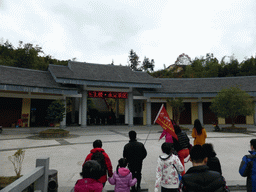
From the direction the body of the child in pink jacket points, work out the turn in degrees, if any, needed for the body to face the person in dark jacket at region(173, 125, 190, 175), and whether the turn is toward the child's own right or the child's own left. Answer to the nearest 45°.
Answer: approximately 45° to the child's own right

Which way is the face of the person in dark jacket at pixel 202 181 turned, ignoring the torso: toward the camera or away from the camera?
away from the camera

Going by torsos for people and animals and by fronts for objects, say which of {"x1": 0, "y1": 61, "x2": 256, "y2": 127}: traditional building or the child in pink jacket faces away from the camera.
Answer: the child in pink jacket

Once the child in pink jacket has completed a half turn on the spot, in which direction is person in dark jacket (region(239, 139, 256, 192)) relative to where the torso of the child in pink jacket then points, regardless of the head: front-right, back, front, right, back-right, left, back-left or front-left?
left

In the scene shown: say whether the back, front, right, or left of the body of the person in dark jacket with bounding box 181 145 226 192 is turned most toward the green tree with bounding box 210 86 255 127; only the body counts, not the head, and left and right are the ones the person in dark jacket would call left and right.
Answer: front

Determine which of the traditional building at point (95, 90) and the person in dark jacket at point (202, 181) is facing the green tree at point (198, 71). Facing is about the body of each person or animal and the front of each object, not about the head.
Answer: the person in dark jacket

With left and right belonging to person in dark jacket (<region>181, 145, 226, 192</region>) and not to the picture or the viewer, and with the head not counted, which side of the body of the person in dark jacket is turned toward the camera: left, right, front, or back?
back

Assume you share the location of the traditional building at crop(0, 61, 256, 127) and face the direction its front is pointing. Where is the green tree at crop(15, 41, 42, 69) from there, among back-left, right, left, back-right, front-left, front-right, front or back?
back-right

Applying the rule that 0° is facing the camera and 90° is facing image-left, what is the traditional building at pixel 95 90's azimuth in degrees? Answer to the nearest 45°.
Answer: approximately 0°

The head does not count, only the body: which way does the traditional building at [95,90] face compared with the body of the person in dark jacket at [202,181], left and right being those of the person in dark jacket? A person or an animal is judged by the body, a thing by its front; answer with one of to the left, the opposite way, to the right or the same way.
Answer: the opposite way

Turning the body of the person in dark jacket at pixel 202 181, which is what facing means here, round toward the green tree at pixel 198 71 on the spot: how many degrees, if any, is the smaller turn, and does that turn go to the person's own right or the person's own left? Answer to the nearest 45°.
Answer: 0° — they already face it

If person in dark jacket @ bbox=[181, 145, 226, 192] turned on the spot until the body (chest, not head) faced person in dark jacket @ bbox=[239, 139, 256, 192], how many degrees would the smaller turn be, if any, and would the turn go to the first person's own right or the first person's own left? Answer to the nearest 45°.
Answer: approximately 45° to the first person's own right

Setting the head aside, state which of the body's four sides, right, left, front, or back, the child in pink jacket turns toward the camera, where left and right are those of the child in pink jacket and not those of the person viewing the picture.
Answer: back
